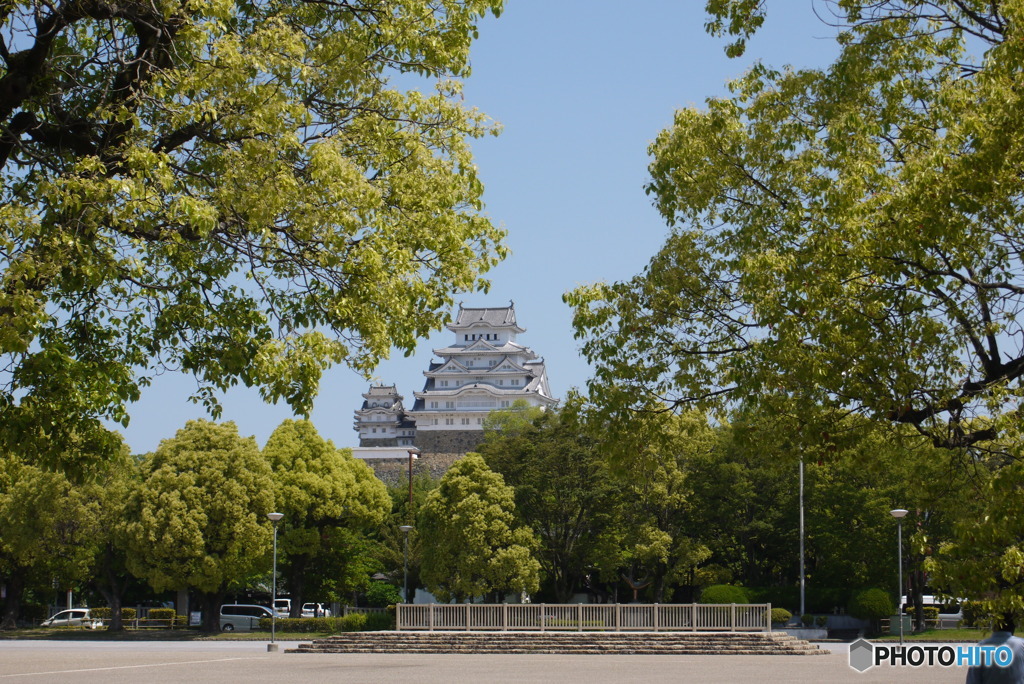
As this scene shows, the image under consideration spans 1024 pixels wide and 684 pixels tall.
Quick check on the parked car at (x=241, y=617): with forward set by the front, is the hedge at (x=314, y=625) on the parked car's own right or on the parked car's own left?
on the parked car's own right

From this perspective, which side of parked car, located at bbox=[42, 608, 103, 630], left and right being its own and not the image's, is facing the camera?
left

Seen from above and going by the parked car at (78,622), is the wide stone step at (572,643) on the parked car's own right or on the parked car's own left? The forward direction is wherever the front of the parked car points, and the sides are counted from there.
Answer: on the parked car's own left

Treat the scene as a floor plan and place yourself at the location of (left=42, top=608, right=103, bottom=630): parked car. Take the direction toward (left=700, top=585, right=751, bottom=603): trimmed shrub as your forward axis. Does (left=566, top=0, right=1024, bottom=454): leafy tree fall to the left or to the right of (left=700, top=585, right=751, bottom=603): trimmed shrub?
right

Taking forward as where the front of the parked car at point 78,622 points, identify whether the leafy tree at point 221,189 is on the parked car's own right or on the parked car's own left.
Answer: on the parked car's own left

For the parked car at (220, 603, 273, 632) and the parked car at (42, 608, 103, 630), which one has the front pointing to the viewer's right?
the parked car at (220, 603, 273, 632)

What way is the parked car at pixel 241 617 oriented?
to the viewer's right

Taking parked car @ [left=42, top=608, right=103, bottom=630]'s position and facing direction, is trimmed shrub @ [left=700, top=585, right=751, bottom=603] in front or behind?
behind
